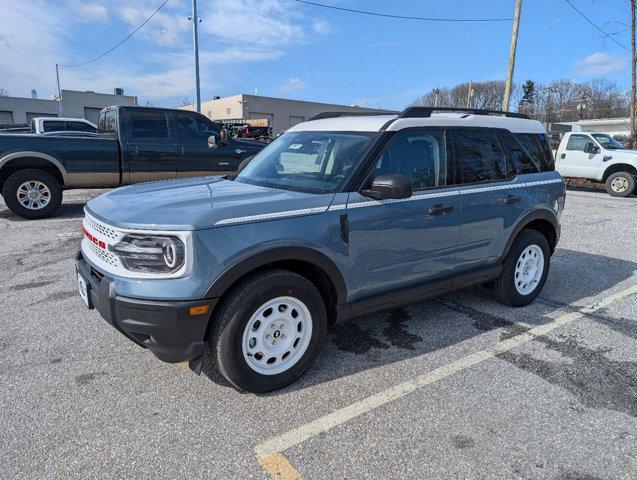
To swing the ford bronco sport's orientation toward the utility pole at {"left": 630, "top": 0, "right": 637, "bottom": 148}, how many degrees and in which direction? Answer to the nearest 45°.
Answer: approximately 180°

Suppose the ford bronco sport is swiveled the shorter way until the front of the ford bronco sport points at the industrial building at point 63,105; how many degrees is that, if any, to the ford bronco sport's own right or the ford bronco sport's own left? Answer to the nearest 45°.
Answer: approximately 90° to the ford bronco sport's own right

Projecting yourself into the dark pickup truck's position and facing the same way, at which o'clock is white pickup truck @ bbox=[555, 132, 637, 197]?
The white pickup truck is roughly at 12 o'clock from the dark pickup truck.

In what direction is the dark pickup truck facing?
to the viewer's right

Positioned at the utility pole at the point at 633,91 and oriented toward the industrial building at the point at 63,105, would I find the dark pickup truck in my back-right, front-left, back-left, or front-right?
front-left

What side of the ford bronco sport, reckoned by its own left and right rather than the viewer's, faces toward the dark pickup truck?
right

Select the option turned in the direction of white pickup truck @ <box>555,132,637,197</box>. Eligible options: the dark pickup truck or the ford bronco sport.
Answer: the dark pickup truck

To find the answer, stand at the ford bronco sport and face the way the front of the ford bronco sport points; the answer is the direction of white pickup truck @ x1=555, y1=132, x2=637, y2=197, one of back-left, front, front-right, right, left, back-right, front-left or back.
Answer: back

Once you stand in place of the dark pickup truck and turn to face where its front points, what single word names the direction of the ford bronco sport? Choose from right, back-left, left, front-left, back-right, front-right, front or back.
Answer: right

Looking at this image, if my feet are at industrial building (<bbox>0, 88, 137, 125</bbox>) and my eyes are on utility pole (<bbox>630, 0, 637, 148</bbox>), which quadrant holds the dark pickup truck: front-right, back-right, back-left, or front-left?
front-right

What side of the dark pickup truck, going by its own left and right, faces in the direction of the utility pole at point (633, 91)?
front

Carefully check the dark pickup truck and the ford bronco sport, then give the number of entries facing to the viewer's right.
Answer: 1

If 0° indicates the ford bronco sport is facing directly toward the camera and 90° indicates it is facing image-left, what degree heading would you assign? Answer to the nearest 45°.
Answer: approximately 45°

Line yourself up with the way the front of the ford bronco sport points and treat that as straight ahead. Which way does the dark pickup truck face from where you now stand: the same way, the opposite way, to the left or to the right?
the opposite way
